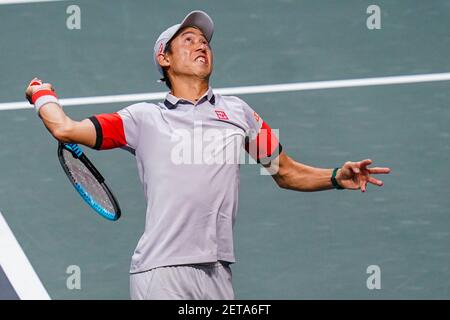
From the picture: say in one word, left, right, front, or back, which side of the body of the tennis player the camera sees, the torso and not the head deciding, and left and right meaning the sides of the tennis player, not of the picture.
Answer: front
